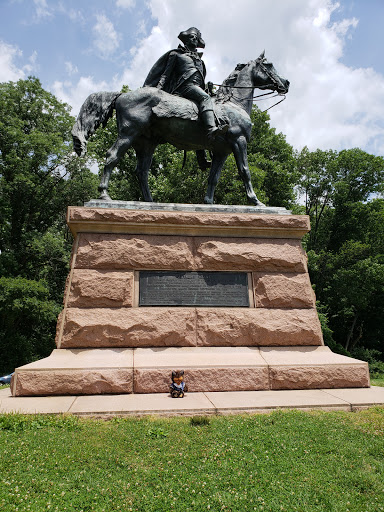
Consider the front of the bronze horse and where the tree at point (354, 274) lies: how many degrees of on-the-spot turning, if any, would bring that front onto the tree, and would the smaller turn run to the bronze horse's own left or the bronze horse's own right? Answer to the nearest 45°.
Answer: approximately 45° to the bronze horse's own left

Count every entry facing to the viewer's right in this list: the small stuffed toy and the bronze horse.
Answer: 1

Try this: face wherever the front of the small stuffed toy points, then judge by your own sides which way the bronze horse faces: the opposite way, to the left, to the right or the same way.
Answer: to the left

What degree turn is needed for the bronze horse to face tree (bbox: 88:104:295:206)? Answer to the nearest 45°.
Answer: approximately 90° to its left

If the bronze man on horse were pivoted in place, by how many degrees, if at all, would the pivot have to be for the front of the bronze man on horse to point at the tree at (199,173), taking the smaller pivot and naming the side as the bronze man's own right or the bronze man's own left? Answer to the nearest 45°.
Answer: approximately 135° to the bronze man's own left

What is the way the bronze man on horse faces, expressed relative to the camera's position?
facing the viewer and to the right of the viewer

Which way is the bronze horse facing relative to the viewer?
to the viewer's right

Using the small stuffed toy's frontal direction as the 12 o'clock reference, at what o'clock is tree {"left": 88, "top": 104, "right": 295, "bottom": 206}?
The tree is roughly at 6 o'clock from the small stuffed toy.

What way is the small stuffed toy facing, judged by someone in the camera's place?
facing the viewer

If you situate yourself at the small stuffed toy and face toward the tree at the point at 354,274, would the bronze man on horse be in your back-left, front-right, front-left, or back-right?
front-left

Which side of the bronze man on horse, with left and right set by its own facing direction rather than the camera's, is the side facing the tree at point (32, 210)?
back
